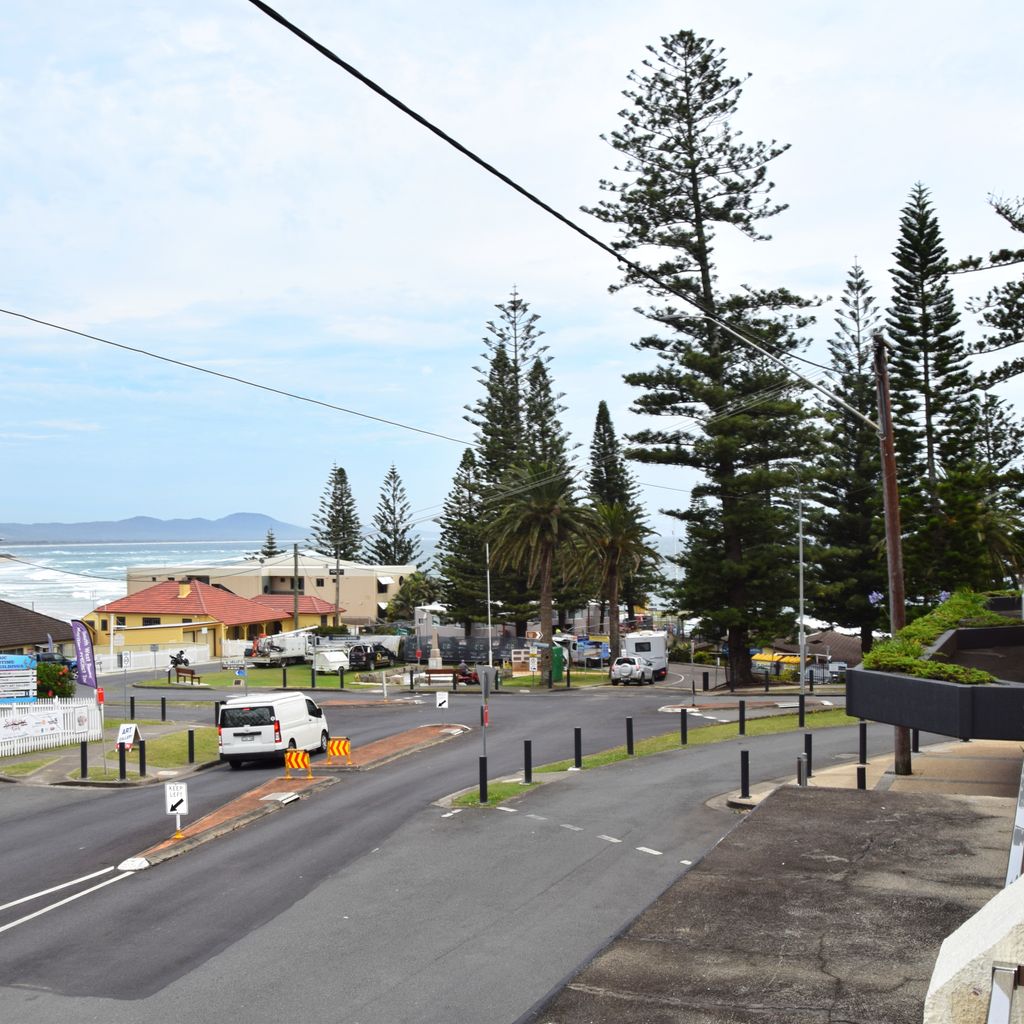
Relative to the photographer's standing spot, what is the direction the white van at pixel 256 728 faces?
facing away from the viewer and to the right of the viewer

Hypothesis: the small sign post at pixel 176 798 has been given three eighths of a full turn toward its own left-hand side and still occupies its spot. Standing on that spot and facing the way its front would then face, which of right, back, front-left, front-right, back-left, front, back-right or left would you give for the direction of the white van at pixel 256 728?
front-left

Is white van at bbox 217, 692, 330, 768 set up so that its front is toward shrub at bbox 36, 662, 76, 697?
no

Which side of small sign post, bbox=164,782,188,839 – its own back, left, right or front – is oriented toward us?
front

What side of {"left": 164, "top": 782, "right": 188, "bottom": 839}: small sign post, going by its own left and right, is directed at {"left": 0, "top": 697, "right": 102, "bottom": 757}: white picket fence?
back

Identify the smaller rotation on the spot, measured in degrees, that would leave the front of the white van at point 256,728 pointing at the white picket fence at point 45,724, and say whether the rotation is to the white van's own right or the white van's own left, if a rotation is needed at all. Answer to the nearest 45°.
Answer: approximately 90° to the white van's own left

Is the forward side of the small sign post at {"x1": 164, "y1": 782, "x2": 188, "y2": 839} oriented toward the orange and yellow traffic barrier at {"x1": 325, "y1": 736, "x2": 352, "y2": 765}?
no

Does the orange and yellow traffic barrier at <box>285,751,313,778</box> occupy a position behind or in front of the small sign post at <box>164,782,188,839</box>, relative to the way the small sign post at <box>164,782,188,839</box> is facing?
behind

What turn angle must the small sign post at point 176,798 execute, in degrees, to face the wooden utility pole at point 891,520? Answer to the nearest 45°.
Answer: approximately 90° to its left

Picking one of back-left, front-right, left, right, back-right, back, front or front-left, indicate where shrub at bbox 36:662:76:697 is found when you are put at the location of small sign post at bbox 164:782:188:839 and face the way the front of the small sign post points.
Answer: back

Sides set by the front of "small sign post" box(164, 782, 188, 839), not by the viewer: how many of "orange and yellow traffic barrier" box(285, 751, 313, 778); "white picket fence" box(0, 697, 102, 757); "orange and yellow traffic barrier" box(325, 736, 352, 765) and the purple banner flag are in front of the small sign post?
0

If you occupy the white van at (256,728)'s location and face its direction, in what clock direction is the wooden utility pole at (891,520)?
The wooden utility pole is roughly at 3 o'clock from the white van.

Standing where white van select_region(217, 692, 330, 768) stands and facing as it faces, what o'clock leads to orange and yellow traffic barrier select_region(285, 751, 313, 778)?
The orange and yellow traffic barrier is roughly at 4 o'clock from the white van.

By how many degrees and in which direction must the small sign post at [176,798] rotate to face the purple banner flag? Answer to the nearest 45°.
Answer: approximately 180°
